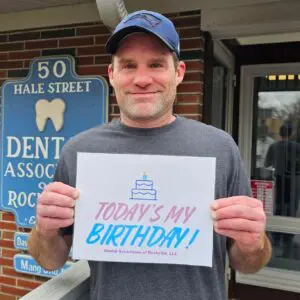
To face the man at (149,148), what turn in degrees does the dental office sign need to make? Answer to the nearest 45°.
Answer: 0° — it already faces them

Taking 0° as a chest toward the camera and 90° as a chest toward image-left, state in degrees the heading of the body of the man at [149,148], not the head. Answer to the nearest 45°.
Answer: approximately 0°

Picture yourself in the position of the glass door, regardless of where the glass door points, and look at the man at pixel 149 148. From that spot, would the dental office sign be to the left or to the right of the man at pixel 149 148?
right

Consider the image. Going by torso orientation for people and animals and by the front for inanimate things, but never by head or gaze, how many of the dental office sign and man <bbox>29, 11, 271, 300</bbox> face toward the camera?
2

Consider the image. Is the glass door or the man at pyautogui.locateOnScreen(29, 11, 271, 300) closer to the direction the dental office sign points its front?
the man

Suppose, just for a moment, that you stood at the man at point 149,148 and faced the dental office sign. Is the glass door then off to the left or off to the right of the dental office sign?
right

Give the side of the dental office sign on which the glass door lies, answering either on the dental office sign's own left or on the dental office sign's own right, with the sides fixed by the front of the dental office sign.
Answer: on the dental office sign's own left

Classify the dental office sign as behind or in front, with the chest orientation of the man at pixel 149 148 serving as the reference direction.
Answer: behind

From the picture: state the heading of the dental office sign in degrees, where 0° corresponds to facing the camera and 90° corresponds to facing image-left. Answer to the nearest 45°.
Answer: approximately 0°
